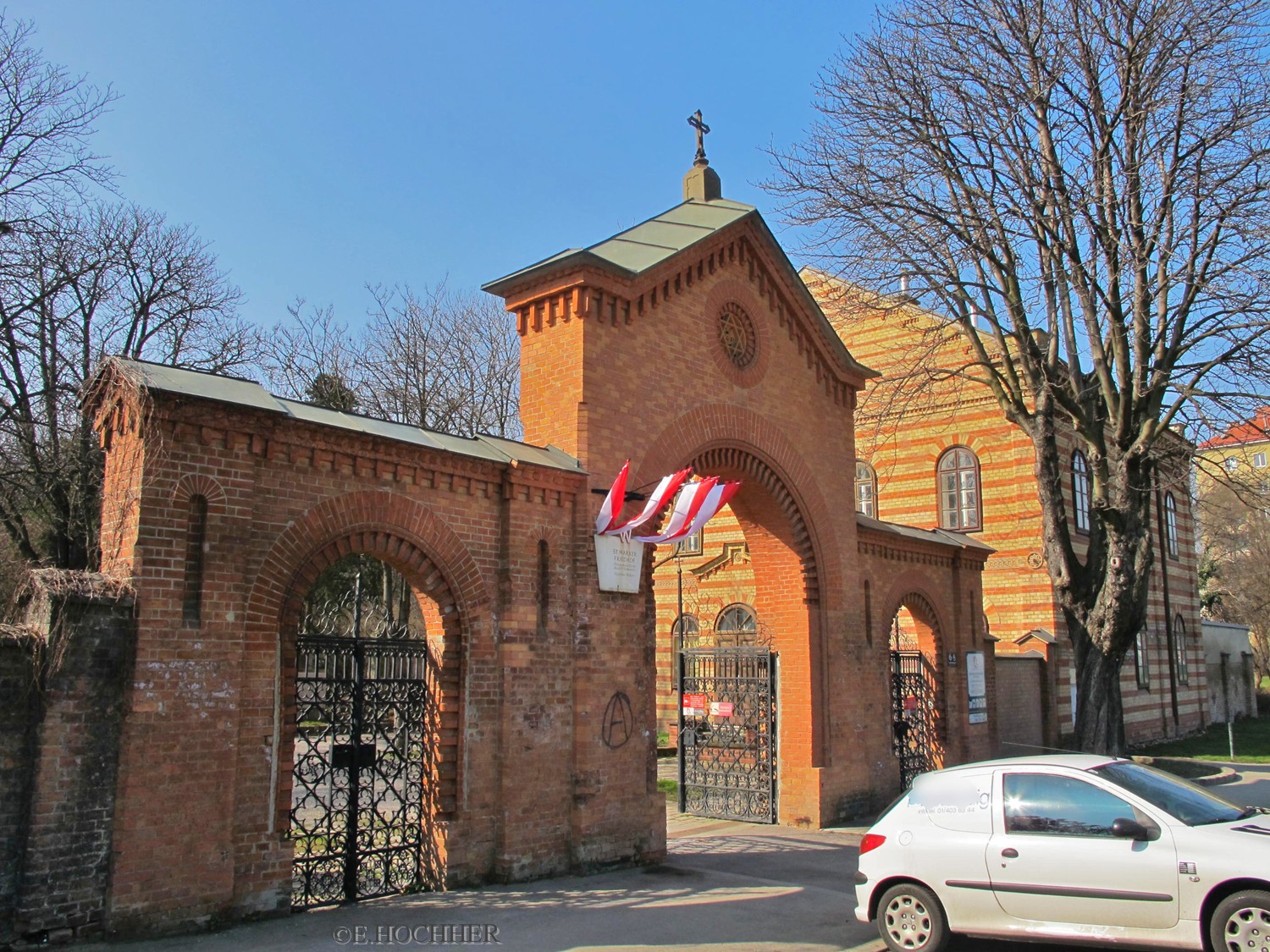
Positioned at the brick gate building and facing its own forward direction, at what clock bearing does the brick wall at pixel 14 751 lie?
The brick wall is roughly at 3 o'clock from the brick gate building.

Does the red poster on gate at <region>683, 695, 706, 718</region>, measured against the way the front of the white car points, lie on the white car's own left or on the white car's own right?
on the white car's own left

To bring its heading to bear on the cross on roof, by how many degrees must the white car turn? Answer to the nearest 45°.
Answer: approximately 135° to its left

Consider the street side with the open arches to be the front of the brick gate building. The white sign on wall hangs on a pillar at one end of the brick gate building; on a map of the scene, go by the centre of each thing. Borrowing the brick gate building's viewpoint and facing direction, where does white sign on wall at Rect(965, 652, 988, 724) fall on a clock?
The white sign on wall is roughly at 9 o'clock from the brick gate building.

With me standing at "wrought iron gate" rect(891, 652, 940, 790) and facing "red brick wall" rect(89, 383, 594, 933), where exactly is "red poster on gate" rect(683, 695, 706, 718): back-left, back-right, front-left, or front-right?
front-right

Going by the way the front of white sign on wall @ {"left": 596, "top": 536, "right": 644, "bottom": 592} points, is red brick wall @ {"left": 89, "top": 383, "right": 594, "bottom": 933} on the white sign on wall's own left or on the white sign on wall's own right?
on the white sign on wall's own right

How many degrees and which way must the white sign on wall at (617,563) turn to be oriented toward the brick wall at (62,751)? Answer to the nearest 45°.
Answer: approximately 90° to its right

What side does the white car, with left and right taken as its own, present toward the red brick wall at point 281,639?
back

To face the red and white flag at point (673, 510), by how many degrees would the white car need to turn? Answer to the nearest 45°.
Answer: approximately 135° to its left

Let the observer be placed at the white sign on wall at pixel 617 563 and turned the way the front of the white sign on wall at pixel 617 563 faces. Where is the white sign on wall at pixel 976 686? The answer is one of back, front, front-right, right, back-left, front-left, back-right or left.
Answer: left

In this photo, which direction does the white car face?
to the viewer's right

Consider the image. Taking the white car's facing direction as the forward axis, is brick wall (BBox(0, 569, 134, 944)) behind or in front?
behind

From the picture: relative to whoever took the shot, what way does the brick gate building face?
facing the viewer and to the right of the viewer
